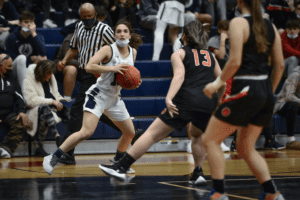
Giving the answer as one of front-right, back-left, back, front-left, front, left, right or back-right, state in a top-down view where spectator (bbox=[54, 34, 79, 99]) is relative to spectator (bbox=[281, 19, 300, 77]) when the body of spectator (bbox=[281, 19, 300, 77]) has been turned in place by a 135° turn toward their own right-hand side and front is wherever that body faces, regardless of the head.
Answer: left

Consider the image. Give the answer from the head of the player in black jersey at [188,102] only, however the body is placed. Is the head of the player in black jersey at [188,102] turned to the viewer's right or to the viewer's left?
to the viewer's left

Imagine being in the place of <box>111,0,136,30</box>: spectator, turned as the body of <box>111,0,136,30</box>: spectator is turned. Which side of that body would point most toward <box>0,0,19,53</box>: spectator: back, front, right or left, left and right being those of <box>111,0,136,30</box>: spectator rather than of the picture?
right

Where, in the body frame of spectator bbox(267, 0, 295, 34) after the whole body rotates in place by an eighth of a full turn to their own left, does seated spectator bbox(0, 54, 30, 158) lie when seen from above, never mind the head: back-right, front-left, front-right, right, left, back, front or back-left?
right

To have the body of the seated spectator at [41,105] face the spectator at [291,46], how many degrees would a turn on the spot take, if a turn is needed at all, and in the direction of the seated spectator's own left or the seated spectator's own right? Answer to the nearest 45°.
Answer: approximately 45° to the seated spectator's own left

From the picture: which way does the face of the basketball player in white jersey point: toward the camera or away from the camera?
toward the camera

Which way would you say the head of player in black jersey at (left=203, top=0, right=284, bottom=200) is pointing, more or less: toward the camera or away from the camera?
away from the camera

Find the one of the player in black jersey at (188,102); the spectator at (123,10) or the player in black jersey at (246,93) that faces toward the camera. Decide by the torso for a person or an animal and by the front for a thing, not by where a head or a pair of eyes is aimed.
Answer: the spectator

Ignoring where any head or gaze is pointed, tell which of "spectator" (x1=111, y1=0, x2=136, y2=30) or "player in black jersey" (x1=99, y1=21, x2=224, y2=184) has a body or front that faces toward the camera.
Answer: the spectator

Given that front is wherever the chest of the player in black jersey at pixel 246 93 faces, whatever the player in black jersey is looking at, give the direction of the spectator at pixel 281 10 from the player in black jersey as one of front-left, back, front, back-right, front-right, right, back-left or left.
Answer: front-right

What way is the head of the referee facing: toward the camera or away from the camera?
toward the camera

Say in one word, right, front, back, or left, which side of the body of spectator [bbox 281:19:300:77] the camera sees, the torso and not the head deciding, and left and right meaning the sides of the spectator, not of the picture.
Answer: front

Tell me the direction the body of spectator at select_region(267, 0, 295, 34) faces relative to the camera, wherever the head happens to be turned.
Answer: toward the camera

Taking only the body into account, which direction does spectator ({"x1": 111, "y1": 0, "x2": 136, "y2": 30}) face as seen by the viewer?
toward the camera

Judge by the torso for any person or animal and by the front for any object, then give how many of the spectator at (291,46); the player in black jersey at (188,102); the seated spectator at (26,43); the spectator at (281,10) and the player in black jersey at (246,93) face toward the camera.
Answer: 3

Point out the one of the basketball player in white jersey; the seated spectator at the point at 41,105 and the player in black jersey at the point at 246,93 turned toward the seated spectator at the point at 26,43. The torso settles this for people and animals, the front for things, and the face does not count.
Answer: the player in black jersey

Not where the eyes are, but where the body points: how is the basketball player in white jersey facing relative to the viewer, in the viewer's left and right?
facing the viewer and to the right of the viewer
